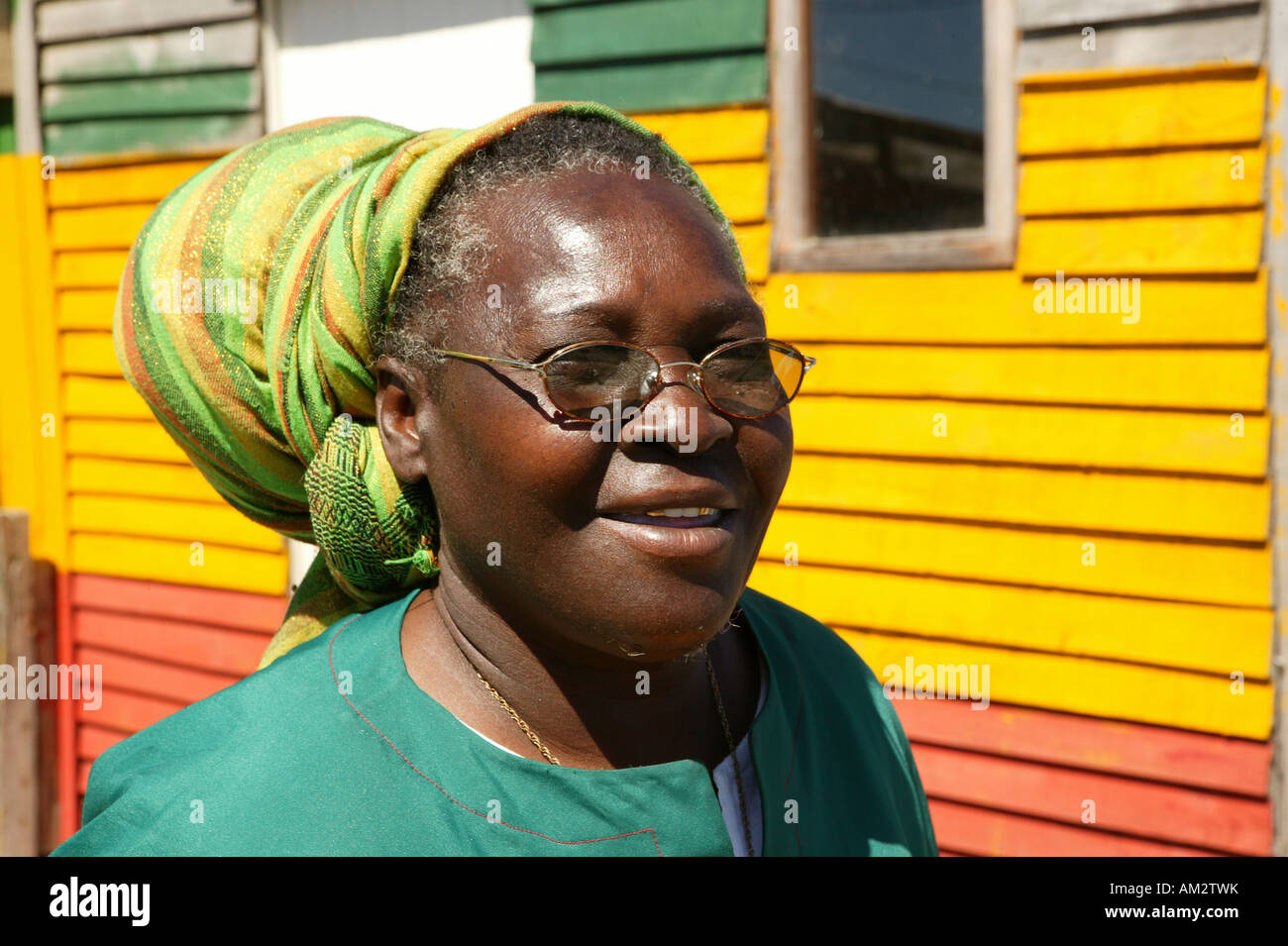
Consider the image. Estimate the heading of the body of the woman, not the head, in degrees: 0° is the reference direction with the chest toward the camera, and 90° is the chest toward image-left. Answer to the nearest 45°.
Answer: approximately 315°

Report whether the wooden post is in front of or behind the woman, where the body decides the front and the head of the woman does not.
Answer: behind

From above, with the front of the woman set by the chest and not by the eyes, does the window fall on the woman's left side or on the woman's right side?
on the woman's left side

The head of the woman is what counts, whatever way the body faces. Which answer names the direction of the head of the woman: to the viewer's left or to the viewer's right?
to the viewer's right

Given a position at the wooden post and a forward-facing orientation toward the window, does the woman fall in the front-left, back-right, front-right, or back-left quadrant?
front-right

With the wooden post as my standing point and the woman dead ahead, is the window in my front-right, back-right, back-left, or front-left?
front-left
